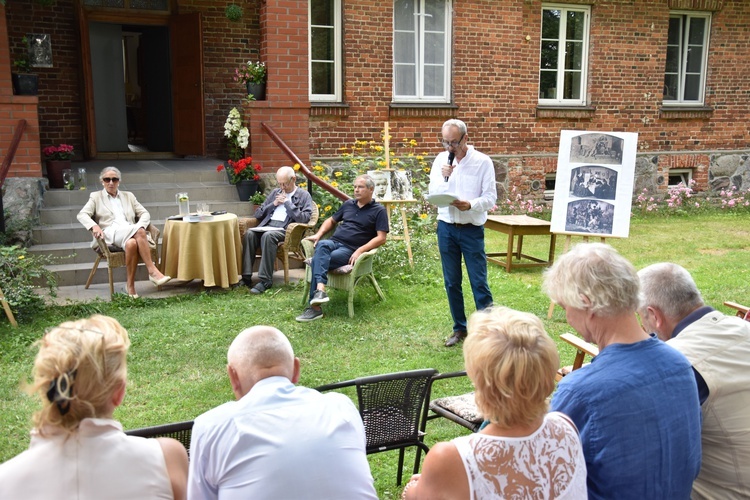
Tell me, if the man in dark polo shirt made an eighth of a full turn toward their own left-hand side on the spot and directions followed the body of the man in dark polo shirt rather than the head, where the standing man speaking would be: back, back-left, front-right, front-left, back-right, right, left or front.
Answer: front-left

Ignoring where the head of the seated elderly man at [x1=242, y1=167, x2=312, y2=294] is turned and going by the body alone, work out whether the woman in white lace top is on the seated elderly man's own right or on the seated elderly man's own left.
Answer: on the seated elderly man's own left

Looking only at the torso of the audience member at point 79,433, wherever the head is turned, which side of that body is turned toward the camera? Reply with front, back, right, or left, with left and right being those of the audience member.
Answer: back

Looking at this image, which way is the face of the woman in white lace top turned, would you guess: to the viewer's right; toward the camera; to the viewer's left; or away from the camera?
away from the camera

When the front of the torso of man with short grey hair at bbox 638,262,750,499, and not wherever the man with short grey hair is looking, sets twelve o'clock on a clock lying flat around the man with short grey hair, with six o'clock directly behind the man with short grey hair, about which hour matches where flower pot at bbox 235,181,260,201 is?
The flower pot is roughly at 12 o'clock from the man with short grey hair.

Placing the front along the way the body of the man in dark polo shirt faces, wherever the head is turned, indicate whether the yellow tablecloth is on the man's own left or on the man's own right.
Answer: on the man's own right

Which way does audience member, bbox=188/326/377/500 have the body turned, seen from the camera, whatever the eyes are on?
away from the camera

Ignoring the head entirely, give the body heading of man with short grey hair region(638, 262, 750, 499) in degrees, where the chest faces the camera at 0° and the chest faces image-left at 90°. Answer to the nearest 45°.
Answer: approximately 135°

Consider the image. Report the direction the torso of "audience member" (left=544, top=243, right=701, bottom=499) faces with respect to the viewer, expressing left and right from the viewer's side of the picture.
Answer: facing away from the viewer and to the left of the viewer

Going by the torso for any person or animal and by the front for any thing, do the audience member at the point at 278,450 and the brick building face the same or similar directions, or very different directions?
very different directions

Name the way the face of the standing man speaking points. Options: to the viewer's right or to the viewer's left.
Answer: to the viewer's left
